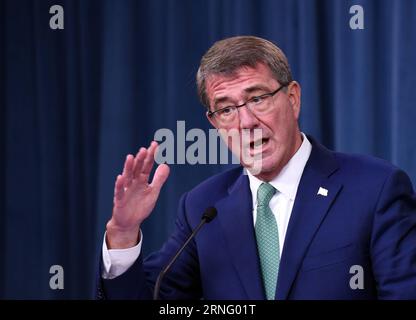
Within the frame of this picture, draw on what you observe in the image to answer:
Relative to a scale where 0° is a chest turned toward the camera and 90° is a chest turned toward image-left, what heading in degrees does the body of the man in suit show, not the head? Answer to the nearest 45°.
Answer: approximately 45°
